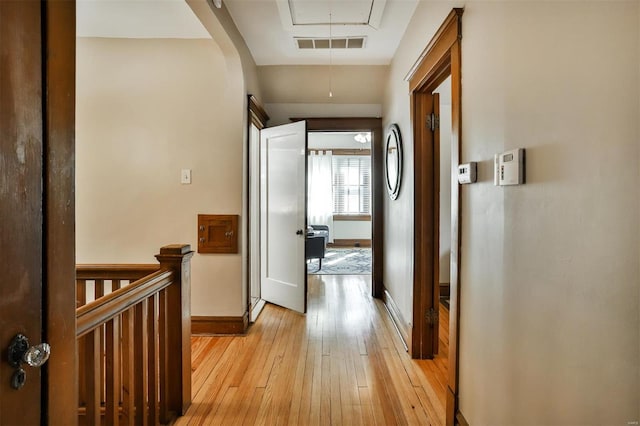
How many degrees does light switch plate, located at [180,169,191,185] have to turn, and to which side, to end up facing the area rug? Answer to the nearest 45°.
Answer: approximately 135° to its left

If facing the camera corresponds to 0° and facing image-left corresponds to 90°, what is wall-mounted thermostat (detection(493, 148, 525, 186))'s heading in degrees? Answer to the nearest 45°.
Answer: approximately 45°

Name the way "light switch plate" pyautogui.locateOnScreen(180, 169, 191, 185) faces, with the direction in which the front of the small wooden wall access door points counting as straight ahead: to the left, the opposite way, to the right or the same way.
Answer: the same way

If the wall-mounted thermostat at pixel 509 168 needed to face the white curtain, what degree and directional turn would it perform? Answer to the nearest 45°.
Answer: approximately 90° to its right

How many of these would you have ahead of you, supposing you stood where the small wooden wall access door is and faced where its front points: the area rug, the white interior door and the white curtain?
0

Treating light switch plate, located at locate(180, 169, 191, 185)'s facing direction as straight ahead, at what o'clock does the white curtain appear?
The white curtain is roughly at 7 o'clock from the light switch plate.

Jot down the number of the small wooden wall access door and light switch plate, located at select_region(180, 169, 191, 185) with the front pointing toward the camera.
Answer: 2

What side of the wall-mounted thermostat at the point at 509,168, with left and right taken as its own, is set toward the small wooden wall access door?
right

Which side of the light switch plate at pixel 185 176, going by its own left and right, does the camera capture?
front

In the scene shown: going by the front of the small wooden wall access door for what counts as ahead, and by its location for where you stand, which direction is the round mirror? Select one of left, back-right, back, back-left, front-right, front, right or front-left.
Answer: left

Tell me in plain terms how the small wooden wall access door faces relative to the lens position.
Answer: facing the viewer

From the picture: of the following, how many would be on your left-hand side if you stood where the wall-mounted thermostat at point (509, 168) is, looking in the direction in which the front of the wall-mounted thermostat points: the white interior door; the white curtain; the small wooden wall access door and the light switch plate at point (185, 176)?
0
